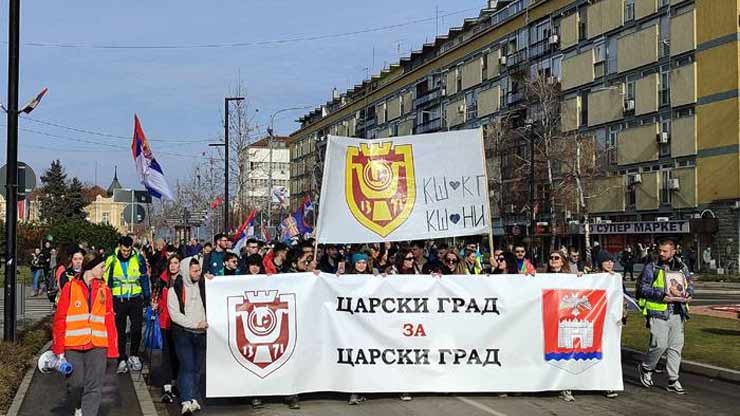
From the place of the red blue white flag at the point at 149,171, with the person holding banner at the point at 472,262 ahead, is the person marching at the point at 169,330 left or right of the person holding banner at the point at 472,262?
right

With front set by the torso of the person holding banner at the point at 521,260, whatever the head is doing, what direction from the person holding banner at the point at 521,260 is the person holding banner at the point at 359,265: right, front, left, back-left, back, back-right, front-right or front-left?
front-right

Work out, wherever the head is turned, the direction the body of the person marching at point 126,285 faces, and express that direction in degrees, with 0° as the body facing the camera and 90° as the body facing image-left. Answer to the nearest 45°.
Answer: approximately 0°

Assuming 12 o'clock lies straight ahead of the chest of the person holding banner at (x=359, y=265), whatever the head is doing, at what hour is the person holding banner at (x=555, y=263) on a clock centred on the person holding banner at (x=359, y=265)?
the person holding banner at (x=555, y=263) is roughly at 9 o'clock from the person holding banner at (x=359, y=265).
